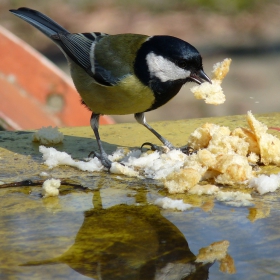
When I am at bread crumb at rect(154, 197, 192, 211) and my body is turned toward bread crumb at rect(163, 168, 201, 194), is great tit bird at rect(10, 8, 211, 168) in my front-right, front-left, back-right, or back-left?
front-left

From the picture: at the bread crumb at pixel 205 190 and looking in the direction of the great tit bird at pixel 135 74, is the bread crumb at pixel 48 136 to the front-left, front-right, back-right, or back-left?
front-left

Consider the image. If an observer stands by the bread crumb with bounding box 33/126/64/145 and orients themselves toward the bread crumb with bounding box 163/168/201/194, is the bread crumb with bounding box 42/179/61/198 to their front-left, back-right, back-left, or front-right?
front-right

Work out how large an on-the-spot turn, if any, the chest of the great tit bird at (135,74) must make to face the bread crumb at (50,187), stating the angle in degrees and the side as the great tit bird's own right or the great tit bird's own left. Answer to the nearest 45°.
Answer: approximately 135° to the great tit bird's own right

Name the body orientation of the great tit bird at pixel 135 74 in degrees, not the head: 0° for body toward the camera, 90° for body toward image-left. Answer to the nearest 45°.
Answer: approximately 270°

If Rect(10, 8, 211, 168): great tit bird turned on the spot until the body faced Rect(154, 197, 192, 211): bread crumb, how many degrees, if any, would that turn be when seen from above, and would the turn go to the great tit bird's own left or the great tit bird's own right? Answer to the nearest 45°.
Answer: approximately 90° to the great tit bird's own right

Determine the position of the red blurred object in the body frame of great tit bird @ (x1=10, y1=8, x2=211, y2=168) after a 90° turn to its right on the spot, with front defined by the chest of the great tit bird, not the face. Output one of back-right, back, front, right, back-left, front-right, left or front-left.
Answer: back-right

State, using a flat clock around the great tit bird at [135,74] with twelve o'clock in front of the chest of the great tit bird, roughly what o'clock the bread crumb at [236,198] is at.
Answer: The bread crumb is roughly at 2 o'clock from the great tit bird.

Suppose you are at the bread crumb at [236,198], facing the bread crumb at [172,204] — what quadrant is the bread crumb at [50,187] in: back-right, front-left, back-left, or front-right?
front-right

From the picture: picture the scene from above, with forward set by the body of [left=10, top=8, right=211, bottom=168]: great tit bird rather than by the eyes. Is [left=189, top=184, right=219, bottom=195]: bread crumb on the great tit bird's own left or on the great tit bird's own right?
on the great tit bird's own right
